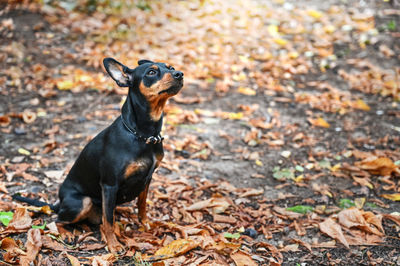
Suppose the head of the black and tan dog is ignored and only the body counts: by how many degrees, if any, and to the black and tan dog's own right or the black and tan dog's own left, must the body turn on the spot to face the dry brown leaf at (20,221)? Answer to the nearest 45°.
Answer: approximately 135° to the black and tan dog's own right

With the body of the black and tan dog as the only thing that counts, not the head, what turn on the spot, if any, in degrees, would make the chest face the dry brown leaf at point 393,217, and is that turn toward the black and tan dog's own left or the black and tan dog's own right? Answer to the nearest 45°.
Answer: approximately 45° to the black and tan dog's own left

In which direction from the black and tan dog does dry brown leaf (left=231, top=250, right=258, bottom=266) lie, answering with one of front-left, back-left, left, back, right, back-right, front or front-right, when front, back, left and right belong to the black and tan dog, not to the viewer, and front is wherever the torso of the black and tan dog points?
front

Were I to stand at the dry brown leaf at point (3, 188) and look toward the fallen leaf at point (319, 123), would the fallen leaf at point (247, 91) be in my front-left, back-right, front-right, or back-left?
front-left

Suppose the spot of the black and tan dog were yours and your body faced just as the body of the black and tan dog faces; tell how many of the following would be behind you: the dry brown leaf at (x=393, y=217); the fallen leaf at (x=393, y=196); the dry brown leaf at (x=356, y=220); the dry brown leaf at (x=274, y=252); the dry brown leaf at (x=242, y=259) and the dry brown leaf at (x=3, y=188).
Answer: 1

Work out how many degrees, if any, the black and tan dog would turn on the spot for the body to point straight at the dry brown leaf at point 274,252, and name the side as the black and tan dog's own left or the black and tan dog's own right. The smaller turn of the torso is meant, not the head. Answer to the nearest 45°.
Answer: approximately 45° to the black and tan dog's own left

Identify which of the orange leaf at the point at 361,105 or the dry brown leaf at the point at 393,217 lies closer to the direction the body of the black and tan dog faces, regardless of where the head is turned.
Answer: the dry brown leaf

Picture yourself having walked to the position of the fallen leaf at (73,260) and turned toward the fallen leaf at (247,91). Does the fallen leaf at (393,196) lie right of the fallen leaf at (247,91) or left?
right

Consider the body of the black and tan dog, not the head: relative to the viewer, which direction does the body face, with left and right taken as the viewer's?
facing the viewer and to the right of the viewer

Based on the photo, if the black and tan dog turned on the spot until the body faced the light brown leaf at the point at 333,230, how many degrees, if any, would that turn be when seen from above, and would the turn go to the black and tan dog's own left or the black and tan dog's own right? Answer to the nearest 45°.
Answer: approximately 45° to the black and tan dog's own left

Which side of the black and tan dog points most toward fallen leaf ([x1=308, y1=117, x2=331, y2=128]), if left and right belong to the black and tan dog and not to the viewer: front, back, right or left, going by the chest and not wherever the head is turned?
left

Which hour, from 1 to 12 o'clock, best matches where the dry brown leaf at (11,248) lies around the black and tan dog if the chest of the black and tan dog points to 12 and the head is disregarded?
The dry brown leaf is roughly at 4 o'clock from the black and tan dog.

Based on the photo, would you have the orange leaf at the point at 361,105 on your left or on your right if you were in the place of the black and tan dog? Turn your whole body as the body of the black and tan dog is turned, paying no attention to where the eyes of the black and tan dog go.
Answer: on your left
